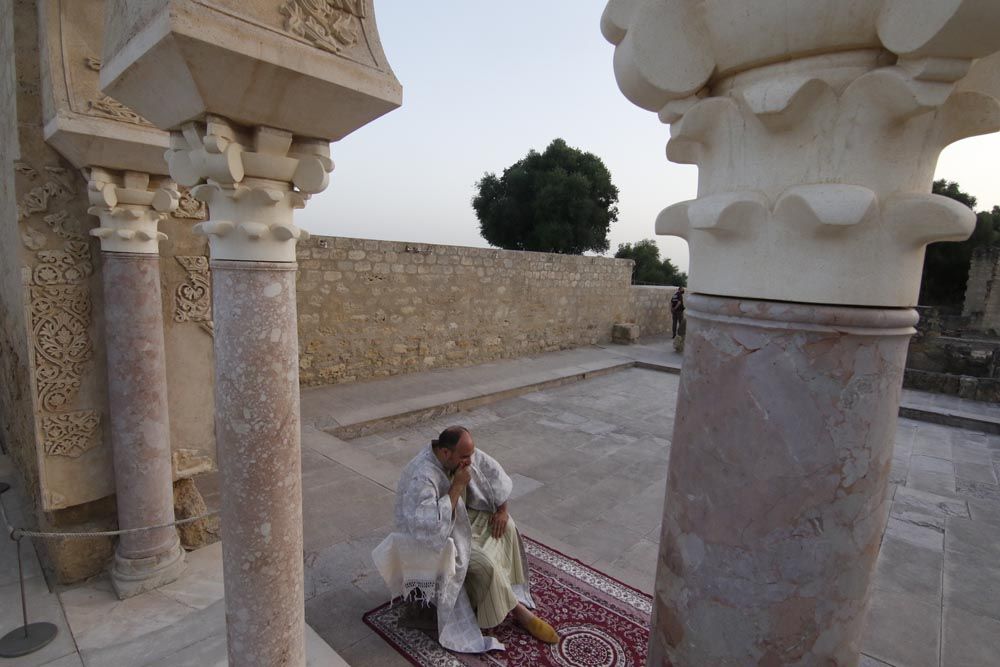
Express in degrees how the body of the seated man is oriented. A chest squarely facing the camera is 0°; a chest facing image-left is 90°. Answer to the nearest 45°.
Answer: approximately 315°

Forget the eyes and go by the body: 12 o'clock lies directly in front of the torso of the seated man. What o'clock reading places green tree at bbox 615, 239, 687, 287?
The green tree is roughly at 8 o'clock from the seated man.

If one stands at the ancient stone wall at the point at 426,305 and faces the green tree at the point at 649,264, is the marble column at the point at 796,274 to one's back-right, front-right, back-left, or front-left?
back-right

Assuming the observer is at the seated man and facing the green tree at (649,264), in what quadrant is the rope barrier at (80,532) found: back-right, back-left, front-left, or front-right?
back-left

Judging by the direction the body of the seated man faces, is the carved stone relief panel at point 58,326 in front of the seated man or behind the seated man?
behind

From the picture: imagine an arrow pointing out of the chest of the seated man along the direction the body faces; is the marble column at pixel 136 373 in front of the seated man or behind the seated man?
behind

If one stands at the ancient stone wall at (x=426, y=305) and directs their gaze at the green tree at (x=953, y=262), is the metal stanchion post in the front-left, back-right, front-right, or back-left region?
back-right

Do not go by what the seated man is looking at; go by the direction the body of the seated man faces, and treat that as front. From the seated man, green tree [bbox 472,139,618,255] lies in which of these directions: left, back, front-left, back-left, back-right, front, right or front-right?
back-left

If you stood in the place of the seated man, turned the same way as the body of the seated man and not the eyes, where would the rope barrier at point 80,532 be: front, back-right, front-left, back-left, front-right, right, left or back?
back-right

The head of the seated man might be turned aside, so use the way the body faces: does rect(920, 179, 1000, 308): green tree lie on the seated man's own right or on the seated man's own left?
on the seated man's own left
